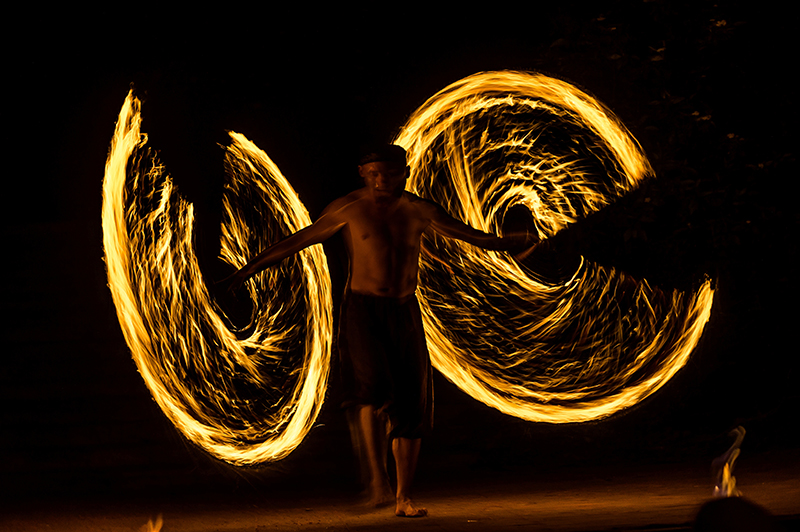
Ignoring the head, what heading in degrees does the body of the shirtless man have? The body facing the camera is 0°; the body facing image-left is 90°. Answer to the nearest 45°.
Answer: approximately 0°
